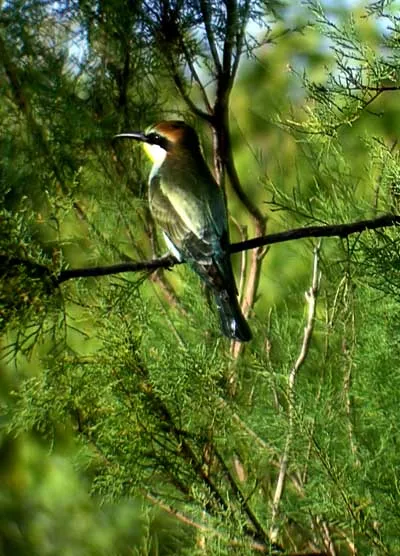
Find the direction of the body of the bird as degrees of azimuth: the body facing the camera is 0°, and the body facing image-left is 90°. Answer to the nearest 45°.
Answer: approximately 135°
